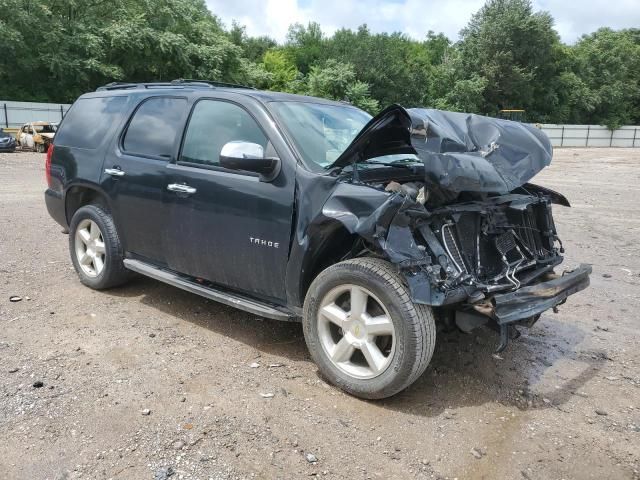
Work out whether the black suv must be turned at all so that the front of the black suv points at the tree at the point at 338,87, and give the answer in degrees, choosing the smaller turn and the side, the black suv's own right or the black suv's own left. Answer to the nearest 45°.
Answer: approximately 135° to the black suv's own left

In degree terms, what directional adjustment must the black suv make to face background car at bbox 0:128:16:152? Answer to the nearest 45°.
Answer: approximately 180°

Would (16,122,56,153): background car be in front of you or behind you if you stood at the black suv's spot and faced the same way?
behind

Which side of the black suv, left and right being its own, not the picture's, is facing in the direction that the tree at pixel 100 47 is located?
back

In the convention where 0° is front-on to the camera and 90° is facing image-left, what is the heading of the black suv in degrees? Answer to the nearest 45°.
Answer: approximately 315°

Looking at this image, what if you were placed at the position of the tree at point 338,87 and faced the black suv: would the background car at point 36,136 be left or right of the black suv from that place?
right
